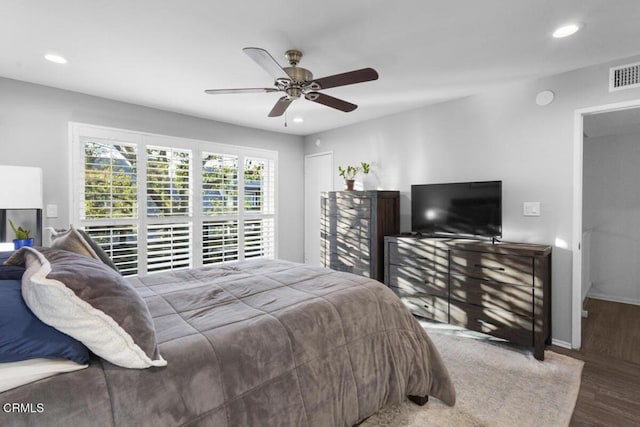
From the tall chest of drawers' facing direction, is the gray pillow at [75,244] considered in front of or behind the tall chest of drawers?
in front

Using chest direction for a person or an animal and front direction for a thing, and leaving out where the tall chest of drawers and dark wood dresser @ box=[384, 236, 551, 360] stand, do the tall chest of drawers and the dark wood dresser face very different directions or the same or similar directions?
same or similar directions

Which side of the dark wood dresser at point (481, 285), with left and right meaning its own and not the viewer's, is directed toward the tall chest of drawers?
right

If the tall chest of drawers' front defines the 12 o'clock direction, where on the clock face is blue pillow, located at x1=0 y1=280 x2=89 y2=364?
The blue pillow is roughly at 11 o'clock from the tall chest of drawers.

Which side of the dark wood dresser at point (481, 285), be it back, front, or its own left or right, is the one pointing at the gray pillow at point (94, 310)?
front

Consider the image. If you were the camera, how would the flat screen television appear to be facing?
facing the viewer and to the left of the viewer

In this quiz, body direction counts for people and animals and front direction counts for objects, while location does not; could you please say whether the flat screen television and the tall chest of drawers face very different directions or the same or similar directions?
same or similar directions

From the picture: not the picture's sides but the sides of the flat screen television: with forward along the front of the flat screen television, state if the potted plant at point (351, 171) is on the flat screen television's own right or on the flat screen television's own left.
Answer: on the flat screen television's own right

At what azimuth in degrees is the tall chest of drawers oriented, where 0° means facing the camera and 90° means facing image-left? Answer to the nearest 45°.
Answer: approximately 45°

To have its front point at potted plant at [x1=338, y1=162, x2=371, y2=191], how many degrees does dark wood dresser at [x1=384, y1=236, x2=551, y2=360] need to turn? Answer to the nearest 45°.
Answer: approximately 90° to its right

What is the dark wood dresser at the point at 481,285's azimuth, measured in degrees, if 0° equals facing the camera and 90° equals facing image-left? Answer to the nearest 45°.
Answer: approximately 45°

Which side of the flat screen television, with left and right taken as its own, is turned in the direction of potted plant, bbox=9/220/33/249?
front

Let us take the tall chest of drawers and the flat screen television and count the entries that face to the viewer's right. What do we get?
0

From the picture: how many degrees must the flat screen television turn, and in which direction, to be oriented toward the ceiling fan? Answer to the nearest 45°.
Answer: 0° — it already faces it

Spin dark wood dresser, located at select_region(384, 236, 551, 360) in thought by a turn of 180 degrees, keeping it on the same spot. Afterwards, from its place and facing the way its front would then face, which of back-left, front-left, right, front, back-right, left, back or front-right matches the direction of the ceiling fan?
back

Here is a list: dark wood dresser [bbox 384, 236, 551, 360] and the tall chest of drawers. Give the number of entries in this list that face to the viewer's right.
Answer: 0

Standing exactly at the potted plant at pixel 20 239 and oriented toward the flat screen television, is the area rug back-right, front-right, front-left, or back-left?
front-right
